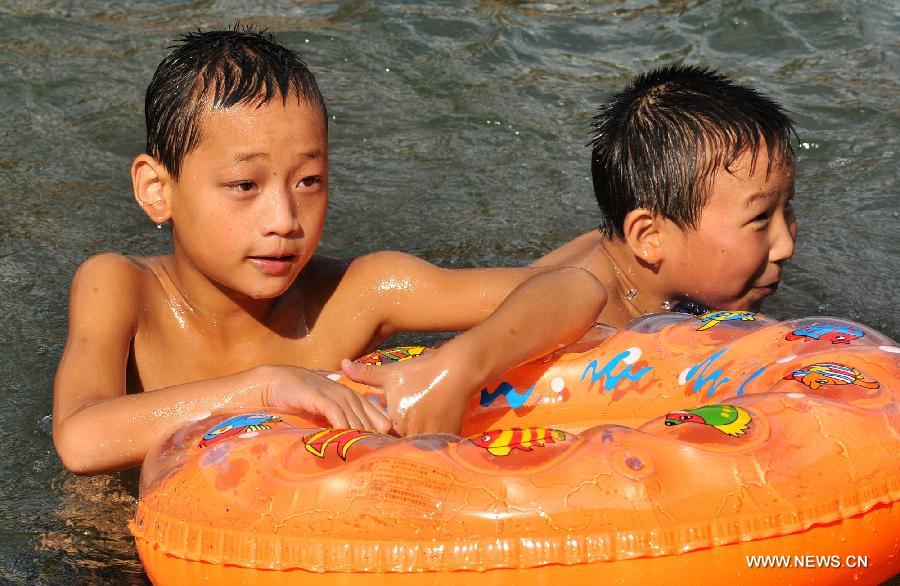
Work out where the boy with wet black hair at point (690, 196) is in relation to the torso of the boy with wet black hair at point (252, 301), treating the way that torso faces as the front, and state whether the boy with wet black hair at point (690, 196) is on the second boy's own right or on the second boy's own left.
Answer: on the second boy's own left

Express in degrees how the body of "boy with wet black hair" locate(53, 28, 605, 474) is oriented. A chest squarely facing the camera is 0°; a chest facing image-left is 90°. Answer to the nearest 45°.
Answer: approximately 315°

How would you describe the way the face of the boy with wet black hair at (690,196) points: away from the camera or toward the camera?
toward the camera
